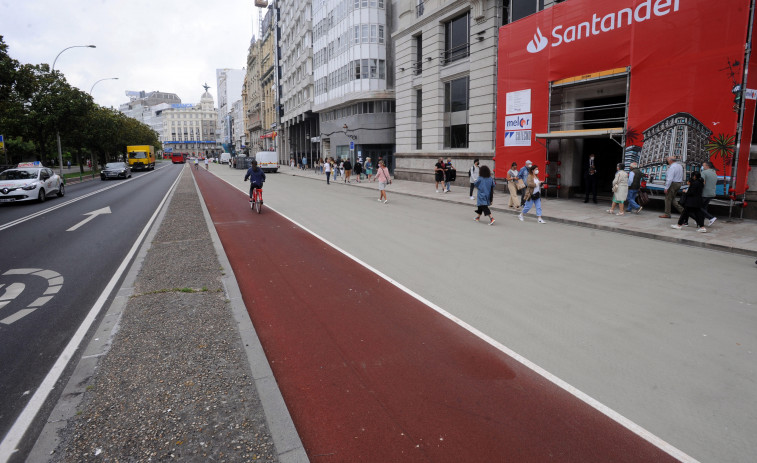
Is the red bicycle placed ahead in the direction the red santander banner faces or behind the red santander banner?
ahead

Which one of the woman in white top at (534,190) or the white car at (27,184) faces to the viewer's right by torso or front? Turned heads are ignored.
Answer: the woman in white top

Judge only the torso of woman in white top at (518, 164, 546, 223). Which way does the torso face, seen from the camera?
to the viewer's right

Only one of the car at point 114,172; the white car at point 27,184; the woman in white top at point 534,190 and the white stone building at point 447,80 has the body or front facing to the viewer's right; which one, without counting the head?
the woman in white top

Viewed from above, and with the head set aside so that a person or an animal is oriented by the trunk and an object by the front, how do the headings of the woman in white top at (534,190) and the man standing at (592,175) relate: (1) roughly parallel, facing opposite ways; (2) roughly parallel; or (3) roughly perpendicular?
roughly perpendicular

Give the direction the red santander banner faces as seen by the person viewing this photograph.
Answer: facing the viewer and to the left of the viewer

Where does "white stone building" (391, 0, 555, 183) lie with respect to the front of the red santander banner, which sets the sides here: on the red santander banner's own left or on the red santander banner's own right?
on the red santander banner's own right
